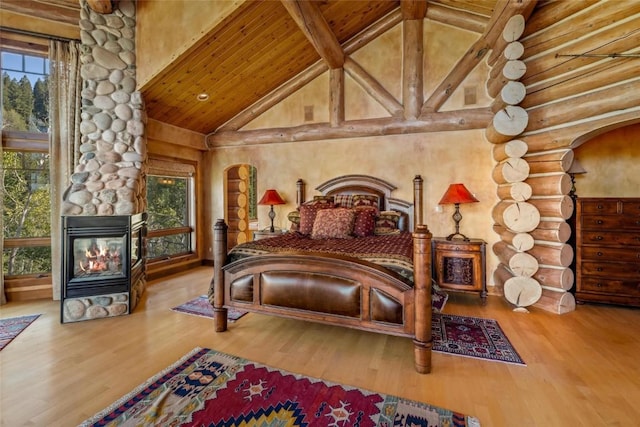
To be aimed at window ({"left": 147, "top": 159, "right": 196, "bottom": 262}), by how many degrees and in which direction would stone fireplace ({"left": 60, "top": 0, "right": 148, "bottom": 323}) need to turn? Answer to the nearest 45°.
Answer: approximately 135° to its left

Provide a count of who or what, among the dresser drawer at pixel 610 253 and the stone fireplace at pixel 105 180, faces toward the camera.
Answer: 2

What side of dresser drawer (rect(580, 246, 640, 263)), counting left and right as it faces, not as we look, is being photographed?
front

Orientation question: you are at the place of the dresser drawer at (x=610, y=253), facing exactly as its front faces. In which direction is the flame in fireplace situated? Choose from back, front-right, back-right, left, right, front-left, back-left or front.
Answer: front-right

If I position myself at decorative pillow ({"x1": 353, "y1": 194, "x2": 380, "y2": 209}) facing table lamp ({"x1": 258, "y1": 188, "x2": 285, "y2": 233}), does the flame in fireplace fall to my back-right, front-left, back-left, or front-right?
front-left

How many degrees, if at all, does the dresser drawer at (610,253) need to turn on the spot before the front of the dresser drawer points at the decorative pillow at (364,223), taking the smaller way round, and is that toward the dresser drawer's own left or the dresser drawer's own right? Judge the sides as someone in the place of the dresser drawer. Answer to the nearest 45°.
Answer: approximately 45° to the dresser drawer's own right

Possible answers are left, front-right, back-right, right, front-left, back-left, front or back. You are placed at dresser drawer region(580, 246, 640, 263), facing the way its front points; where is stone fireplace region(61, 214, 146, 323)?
front-right
